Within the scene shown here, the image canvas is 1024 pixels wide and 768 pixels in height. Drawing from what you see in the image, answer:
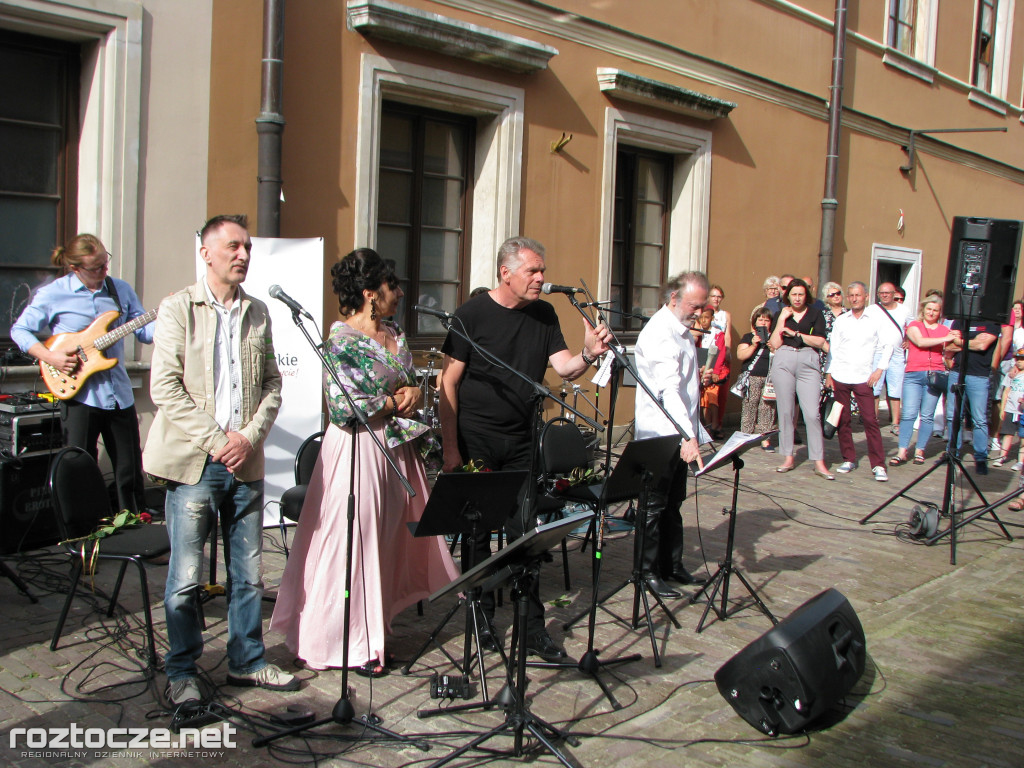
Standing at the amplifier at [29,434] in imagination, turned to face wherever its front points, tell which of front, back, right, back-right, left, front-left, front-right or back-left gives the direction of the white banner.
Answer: front-left

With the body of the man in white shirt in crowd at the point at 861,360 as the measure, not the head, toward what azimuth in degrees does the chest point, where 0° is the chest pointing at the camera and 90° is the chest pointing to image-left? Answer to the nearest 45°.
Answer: approximately 0°

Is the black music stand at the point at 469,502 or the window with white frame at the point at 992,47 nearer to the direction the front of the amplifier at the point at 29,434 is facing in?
the black music stand

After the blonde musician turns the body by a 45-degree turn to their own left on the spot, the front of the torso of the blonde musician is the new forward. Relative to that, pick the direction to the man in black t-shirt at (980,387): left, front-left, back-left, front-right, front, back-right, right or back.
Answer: front

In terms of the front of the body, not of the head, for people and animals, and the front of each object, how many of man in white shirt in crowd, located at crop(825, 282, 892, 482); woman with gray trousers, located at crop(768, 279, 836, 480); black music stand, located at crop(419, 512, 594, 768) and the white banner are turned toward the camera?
3

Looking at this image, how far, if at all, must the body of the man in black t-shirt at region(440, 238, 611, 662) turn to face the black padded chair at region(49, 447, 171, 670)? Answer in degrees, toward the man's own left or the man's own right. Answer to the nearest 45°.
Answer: approximately 135° to the man's own right

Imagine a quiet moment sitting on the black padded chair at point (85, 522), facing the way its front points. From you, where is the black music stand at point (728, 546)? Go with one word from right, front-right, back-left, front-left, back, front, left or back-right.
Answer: front-left

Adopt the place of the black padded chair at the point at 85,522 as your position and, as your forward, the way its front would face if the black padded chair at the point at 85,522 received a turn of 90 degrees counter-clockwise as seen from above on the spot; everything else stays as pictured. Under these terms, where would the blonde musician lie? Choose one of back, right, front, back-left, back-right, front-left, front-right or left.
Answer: front-left

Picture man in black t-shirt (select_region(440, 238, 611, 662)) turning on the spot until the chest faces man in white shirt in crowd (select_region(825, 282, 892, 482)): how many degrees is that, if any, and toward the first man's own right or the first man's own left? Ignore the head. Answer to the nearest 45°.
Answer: approximately 90° to the first man's own left

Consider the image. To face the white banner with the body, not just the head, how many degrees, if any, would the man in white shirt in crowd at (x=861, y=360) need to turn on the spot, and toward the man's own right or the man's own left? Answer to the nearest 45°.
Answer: approximately 45° to the man's own right

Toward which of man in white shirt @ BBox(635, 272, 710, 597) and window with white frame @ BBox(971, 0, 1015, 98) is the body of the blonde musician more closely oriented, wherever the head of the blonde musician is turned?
the man in white shirt

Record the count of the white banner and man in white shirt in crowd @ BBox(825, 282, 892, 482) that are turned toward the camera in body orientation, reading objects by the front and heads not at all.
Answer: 2

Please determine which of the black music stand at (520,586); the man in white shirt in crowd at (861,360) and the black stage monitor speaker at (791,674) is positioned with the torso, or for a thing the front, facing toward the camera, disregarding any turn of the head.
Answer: the man in white shirt in crowd
